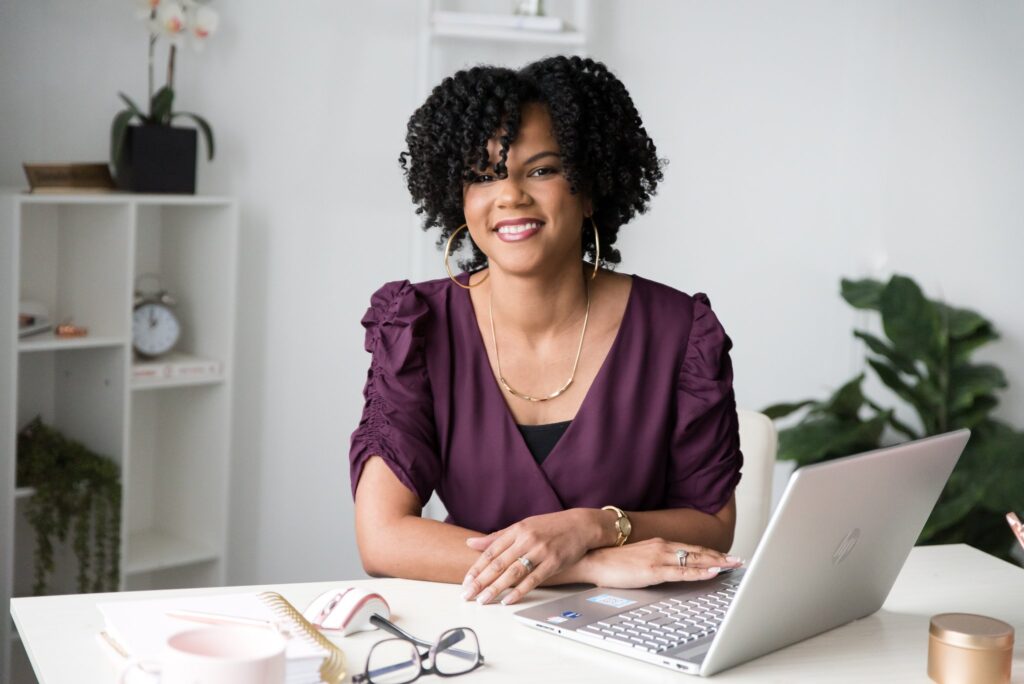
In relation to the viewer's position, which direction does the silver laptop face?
facing away from the viewer and to the left of the viewer

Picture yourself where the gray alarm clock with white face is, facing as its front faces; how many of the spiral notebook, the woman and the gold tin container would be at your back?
0

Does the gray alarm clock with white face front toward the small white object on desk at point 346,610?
yes

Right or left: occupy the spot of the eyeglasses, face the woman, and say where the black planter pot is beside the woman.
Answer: left

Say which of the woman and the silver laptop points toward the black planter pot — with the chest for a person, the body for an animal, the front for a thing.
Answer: the silver laptop

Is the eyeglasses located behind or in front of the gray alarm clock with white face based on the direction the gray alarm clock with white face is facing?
in front

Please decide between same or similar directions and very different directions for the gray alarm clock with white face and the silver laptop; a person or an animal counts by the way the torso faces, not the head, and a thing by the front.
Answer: very different directions

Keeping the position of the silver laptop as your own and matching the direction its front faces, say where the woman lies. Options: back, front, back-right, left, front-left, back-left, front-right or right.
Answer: front

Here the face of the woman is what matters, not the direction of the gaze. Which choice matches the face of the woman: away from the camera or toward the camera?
toward the camera

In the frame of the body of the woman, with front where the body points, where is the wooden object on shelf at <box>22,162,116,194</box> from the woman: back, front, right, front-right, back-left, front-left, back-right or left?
back-right

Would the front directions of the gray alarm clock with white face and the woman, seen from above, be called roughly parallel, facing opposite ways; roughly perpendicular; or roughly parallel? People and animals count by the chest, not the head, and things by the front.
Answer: roughly parallel

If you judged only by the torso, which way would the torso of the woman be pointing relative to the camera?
toward the camera

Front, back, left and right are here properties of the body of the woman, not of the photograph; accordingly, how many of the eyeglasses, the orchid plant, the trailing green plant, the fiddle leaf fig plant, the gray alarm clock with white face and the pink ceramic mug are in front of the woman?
2

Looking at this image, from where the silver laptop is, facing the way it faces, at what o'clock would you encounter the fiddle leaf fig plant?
The fiddle leaf fig plant is roughly at 2 o'clock from the silver laptop.

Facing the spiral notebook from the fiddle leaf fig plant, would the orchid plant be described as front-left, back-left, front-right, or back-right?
front-right

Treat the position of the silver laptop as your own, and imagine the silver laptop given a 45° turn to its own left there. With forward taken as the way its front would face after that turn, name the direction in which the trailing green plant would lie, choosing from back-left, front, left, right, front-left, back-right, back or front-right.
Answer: front-right

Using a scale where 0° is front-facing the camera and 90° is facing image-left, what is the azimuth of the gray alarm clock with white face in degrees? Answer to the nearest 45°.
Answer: approximately 0°
